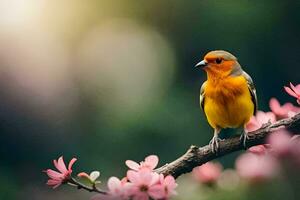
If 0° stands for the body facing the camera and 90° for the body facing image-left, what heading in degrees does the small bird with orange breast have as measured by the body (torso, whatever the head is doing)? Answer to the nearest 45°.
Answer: approximately 0°
